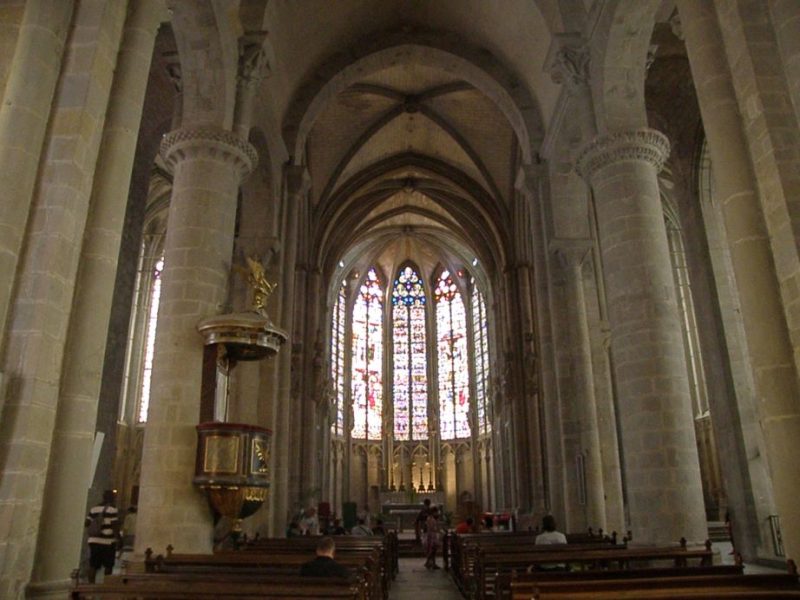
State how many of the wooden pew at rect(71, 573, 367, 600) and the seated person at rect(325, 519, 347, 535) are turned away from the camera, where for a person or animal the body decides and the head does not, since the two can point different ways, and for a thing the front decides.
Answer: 2

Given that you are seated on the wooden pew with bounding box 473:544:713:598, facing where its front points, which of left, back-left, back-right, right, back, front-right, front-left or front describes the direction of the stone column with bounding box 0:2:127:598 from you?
back-left

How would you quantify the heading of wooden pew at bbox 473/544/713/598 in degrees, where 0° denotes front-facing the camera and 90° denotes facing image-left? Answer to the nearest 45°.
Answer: approximately 180°

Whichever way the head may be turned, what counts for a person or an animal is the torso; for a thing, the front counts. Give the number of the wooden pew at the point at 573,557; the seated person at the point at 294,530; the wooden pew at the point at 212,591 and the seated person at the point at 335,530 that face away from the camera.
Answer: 4

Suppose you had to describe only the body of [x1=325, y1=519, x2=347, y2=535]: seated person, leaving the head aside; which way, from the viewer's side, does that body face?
away from the camera

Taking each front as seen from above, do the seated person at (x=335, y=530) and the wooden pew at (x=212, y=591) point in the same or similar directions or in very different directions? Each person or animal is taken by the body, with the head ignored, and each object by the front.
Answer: same or similar directions

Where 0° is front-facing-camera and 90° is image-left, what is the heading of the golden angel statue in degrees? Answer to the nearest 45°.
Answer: approximately 315°

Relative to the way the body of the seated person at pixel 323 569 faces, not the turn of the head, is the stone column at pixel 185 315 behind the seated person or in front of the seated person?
in front

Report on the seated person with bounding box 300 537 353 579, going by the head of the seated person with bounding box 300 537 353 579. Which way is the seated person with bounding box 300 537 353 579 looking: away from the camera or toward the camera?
away from the camera

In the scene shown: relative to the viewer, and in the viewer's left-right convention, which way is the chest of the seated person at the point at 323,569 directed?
facing away from the viewer

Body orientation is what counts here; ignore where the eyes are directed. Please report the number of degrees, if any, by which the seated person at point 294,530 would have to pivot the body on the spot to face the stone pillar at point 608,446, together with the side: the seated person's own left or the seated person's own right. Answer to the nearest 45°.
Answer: approximately 135° to the seated person's own right

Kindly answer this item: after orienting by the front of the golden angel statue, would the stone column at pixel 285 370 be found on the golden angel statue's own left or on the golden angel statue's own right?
on the golden angel statue's own left

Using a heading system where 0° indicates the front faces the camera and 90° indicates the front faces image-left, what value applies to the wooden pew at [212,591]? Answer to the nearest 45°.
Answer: approximately 180°

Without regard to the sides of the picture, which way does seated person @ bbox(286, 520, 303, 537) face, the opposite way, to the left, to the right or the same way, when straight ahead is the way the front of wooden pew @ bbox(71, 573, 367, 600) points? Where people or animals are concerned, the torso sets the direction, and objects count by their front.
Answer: the same way

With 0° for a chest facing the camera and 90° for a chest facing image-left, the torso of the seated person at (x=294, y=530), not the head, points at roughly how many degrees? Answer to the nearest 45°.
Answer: approximately 180°

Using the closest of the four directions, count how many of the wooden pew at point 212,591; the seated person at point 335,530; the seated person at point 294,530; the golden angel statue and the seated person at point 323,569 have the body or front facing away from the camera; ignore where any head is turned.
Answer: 4

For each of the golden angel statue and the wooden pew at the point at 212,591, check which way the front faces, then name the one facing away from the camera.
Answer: the wooden pew

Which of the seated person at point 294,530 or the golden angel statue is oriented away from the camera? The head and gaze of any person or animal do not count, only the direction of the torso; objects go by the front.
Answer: the seated person

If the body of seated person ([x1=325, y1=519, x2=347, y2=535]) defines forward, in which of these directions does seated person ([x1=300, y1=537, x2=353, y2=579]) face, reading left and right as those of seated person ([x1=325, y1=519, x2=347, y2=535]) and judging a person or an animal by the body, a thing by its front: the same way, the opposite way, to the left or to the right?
the same way

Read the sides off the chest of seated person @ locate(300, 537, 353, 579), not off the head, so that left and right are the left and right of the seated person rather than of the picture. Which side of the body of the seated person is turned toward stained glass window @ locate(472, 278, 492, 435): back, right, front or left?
front

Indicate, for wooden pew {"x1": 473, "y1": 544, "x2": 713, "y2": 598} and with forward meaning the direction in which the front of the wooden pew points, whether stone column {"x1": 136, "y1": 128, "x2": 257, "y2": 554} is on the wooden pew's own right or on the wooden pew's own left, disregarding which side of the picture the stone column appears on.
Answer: on the wooden pew's own left
